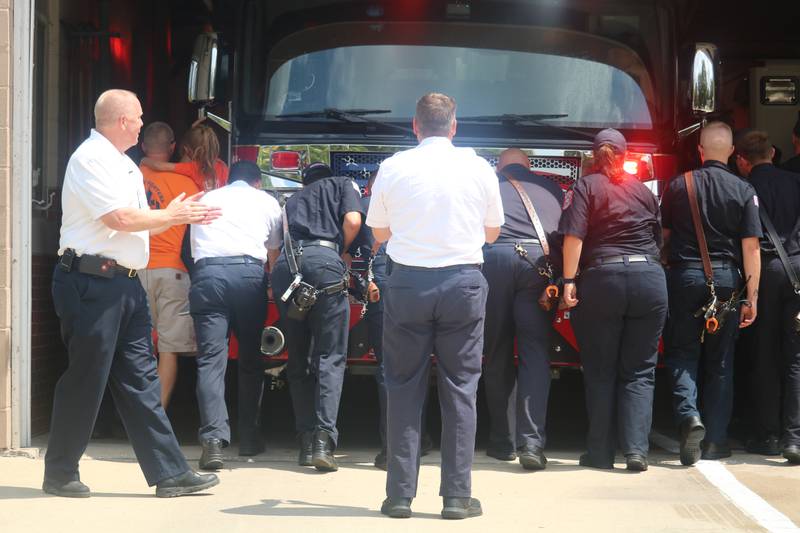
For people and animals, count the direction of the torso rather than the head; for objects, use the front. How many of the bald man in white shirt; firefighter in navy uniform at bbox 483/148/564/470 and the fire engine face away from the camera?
1

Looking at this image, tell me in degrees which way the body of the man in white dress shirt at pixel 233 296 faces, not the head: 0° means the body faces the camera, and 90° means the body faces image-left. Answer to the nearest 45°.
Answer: approximately 180°

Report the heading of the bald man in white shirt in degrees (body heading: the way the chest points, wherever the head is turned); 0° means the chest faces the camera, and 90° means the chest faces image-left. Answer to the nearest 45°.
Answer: approximately 270°

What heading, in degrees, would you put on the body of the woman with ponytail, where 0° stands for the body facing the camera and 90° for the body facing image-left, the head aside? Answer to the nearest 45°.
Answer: approximately 180°

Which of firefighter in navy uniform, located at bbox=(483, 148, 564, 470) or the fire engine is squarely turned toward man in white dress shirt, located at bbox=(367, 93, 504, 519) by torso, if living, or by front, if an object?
the fire engine

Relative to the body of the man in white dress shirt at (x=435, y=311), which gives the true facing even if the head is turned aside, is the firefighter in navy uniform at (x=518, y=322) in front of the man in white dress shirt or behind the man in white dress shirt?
in front

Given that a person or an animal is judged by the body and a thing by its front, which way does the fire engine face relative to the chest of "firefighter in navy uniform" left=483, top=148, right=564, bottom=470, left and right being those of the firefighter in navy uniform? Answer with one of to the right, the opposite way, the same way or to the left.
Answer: the opposite way

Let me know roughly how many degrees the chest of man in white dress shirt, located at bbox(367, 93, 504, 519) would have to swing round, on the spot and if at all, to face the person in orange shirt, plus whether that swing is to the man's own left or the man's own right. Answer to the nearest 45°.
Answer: approximately 45° to the man's own left

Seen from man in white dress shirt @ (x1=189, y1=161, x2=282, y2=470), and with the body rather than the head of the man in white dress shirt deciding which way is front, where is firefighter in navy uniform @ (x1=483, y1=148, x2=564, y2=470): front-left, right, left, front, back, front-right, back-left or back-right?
right

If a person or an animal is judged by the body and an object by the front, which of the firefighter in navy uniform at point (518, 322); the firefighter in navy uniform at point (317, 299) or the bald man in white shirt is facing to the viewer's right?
the bald man in white shirt

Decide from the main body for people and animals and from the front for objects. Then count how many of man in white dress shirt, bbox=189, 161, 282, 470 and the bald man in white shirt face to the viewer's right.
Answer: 1

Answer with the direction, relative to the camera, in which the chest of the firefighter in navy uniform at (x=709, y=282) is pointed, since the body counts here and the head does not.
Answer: away from the camera

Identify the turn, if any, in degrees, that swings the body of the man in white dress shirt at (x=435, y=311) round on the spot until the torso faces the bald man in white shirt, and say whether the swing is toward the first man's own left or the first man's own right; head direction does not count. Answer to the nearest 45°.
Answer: approximately 90° to the first man's own left

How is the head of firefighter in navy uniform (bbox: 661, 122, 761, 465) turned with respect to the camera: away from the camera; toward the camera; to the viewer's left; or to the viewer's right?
away from the camera
